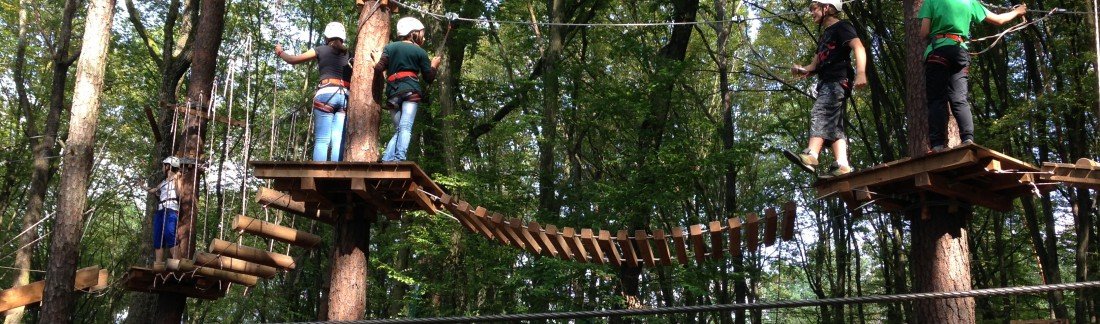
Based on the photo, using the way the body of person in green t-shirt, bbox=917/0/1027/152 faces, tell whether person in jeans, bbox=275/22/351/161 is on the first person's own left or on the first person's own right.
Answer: on the first person's own left

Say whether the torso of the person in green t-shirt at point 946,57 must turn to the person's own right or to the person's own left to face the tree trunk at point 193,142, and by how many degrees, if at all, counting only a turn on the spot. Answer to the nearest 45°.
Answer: approximately 90° to the person's own left

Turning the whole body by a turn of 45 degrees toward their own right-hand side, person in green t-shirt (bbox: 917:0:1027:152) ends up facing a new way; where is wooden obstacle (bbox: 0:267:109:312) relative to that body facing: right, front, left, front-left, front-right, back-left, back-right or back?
back-left

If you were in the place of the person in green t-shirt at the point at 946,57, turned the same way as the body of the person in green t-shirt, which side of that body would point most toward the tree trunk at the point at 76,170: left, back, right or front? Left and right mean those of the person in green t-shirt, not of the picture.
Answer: left

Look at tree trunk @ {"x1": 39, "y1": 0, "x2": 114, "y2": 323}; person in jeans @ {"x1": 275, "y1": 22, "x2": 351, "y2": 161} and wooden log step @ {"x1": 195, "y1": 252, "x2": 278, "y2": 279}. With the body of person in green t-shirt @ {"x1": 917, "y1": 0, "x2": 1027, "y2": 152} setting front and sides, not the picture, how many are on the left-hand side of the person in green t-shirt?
3

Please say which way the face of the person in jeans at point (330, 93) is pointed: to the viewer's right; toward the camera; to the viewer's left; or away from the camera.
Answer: away from the camera

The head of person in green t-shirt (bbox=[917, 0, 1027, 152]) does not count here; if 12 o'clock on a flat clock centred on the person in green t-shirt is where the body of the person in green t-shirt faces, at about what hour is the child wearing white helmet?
The child wearing white helmet is roughly at 9 o'clock from the person in green t-shirt.

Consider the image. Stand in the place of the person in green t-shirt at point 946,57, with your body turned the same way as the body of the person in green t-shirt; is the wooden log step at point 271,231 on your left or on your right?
on your left

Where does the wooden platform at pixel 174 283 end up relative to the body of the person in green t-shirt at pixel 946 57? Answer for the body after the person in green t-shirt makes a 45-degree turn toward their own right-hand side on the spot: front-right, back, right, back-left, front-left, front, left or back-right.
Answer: back-left

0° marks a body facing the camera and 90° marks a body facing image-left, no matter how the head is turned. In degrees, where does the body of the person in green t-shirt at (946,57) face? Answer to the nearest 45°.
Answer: approximately 180°

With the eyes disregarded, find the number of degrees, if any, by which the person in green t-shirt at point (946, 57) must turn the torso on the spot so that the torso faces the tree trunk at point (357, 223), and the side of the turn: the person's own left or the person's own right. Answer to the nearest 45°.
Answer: approximately 90° to the person's own left
